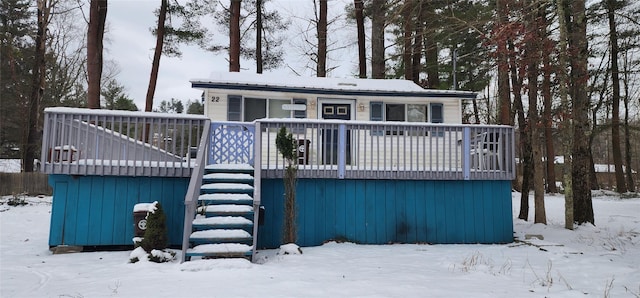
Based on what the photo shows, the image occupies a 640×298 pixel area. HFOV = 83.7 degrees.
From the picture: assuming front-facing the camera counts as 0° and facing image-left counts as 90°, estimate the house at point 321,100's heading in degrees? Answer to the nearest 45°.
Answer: approximately 0°

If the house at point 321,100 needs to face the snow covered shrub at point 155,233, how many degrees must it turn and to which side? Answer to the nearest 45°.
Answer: approximately 45° to its right

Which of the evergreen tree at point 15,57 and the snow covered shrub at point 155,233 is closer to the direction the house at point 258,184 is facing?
the snow covered shrub

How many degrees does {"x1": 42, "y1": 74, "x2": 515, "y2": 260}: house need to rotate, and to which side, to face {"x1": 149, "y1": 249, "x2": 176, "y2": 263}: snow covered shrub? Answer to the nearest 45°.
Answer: approximately 45° to its right

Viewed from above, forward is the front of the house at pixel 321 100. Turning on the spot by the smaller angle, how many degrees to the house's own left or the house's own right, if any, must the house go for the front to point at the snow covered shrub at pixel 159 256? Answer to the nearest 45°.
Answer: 0° — it already faces it

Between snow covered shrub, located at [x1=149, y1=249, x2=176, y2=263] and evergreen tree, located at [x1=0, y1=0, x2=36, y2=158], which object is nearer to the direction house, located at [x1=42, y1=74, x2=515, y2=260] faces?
the snow covered shrub

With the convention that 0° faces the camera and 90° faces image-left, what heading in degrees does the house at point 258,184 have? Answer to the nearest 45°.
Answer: approximately 0°

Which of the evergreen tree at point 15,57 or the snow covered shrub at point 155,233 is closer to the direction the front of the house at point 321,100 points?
the snow covered shrub
